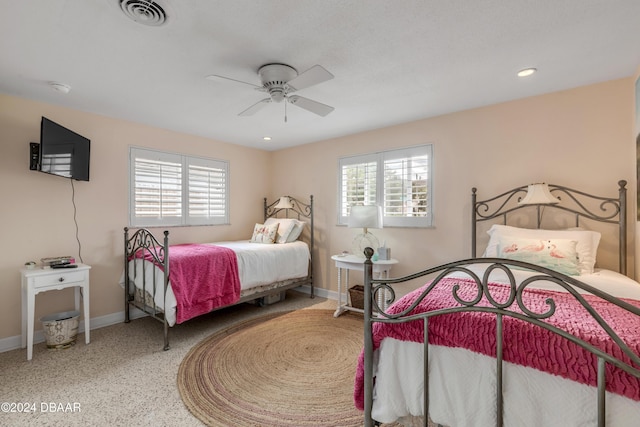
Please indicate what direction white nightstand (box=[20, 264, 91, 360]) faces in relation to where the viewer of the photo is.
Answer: facing the viewer and to the right of the viewer

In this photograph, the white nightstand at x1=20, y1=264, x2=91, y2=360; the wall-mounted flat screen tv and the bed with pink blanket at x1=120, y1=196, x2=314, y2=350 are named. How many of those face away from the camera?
0

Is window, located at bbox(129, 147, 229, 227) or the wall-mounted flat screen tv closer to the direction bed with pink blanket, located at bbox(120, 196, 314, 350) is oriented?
the wall-mounted flat screen tv

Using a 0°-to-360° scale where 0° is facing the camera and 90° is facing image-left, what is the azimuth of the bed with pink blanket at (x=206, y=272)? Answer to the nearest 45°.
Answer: approximately 45°

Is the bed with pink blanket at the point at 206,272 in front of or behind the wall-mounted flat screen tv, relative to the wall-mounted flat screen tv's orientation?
in front

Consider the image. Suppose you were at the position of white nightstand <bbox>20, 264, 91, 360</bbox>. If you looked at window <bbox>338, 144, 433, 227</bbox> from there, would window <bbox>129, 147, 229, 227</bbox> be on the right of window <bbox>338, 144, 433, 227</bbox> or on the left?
left

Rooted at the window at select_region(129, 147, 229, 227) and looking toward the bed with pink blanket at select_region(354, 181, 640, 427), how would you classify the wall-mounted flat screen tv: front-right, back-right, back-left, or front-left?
front-right

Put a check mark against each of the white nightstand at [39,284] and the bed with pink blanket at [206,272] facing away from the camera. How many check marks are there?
0

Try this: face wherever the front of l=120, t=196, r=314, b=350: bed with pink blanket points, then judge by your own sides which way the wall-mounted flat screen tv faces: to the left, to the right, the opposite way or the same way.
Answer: to the left

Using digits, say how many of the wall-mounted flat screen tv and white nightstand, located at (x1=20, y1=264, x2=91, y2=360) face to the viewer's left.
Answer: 0
